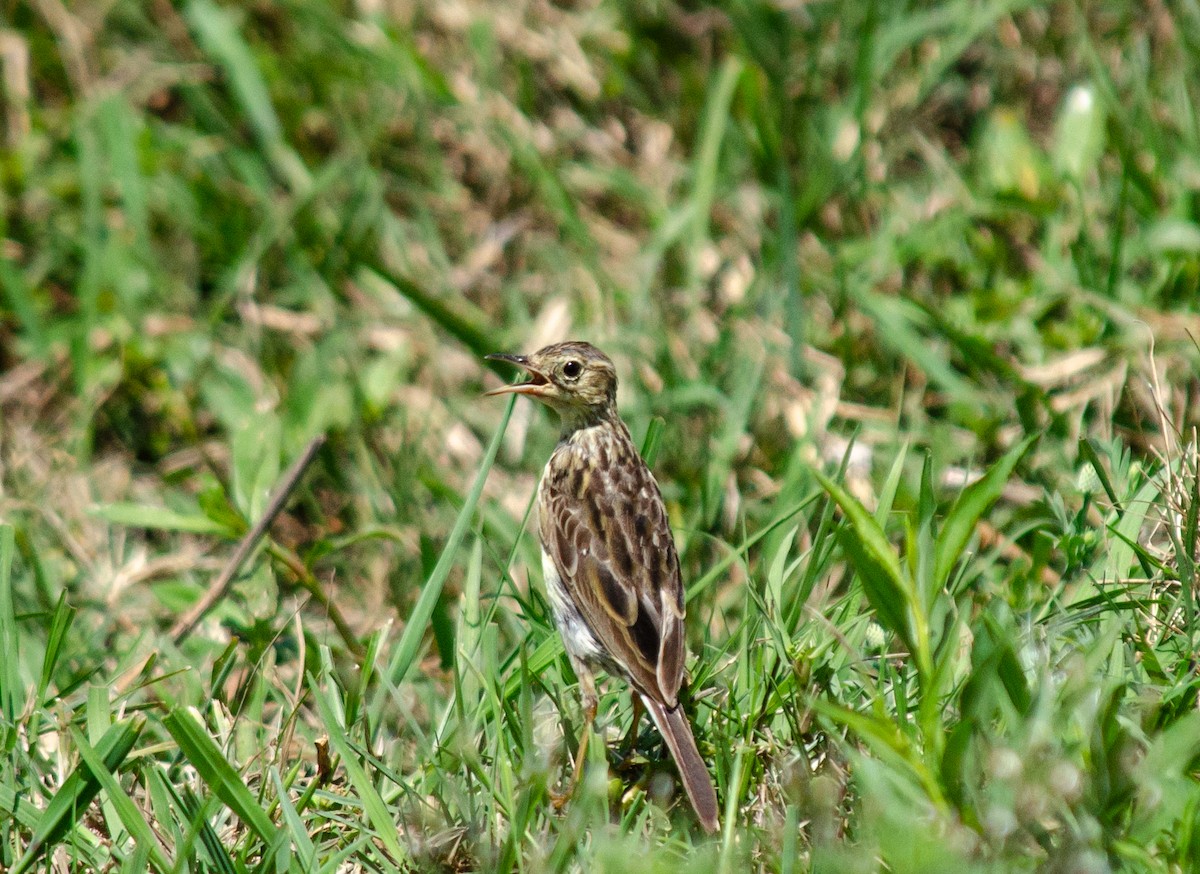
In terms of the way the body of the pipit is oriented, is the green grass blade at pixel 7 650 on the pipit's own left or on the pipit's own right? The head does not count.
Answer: on the pipit's own left

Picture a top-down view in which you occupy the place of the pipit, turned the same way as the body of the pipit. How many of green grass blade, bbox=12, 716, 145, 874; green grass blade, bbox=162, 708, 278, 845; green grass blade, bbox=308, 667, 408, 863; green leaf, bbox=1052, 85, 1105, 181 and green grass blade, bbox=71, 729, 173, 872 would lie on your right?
1

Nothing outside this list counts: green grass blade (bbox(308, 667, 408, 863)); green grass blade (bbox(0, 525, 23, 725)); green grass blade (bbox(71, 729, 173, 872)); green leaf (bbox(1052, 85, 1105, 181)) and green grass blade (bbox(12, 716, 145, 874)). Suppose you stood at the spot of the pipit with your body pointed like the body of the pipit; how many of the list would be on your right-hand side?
1

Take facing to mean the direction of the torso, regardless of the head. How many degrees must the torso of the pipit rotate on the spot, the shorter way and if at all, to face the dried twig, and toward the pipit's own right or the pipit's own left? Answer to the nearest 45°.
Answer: approximately 45° to the pipit's own left

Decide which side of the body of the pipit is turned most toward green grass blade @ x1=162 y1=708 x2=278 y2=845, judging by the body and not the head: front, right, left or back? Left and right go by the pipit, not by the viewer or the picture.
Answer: left

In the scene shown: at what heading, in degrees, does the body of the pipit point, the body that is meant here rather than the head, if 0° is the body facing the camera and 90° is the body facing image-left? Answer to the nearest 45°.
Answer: approximately 135°

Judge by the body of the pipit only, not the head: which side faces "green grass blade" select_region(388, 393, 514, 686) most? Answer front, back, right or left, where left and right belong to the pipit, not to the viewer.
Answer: left

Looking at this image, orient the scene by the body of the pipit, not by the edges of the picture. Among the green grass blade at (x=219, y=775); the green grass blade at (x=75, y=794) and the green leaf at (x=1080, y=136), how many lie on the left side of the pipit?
2

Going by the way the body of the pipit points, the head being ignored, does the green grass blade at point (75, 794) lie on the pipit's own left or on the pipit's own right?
on the pipit's own left

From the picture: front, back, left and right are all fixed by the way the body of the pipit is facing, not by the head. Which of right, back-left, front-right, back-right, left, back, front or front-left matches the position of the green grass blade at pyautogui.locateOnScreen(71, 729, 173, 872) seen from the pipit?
left

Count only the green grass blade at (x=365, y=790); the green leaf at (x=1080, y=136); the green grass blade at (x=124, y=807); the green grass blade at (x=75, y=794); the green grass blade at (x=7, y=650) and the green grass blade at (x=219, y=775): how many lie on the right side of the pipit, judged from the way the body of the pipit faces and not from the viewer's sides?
1
